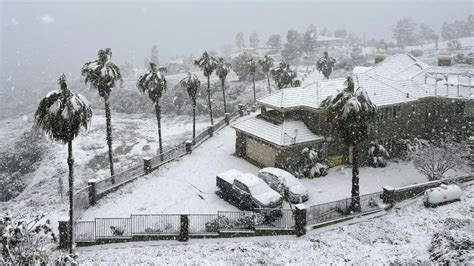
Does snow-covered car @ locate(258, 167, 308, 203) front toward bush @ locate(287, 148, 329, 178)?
no

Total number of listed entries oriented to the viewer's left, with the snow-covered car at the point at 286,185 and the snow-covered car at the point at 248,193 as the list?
0

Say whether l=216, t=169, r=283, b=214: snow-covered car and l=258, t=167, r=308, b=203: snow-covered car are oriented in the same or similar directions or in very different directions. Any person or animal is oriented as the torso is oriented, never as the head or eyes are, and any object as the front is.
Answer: same or similar directions

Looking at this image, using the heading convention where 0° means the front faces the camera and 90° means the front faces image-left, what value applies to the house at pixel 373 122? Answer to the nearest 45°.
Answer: approximately 45°

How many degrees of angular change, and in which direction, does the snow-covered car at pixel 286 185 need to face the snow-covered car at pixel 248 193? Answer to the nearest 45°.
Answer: approximately 90° to its right

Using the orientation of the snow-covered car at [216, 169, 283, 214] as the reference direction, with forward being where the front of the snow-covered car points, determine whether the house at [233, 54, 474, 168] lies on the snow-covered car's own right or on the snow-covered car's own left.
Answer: on the snow-covered car's own left

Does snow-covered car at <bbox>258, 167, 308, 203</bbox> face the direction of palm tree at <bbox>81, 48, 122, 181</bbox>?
no
